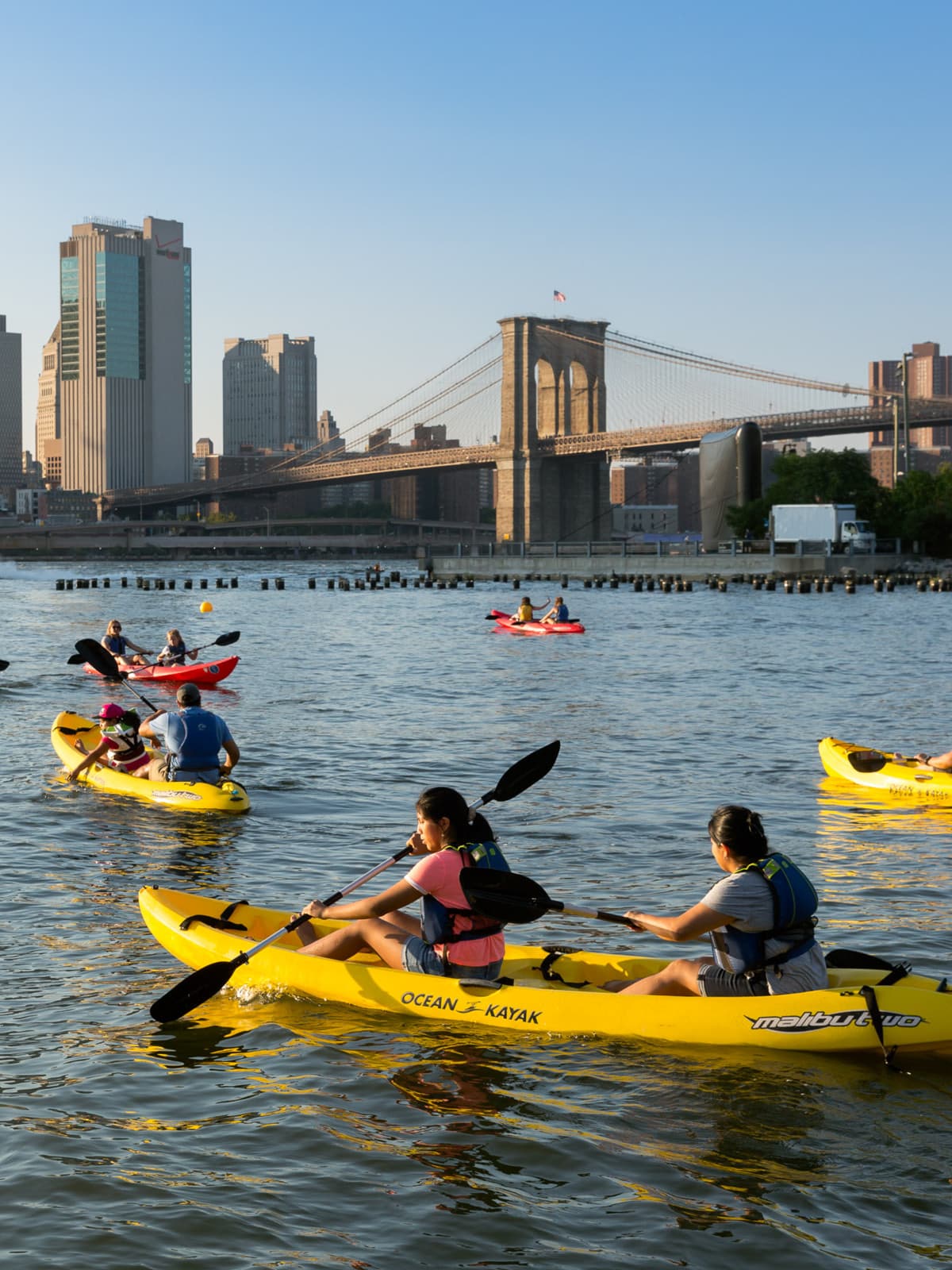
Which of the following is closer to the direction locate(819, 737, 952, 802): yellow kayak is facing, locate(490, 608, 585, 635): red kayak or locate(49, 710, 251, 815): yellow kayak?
the yellow kayak

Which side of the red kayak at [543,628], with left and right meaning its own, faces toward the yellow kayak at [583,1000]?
left

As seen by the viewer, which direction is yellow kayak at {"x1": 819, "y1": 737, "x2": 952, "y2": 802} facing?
to the viewer's left

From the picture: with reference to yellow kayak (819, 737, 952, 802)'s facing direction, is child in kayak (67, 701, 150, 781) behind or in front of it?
in front

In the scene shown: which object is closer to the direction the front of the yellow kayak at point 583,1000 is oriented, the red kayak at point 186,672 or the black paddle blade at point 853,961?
the red kayak

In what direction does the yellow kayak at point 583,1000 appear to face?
to the viewer's left

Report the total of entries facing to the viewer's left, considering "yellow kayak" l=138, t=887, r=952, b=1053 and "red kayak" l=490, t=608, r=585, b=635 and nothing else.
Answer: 2

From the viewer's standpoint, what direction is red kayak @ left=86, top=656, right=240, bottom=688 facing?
to the viewer's right

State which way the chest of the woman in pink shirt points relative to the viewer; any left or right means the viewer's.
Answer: facing to the left of the viewer

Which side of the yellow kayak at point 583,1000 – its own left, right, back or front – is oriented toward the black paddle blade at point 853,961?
back

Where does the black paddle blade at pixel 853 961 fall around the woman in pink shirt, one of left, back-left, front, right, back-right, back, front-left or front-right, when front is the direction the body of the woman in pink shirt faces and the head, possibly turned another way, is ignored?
back

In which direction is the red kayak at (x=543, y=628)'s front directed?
to the viewer's left

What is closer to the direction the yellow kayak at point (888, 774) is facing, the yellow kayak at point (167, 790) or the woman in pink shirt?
the yellow kayak

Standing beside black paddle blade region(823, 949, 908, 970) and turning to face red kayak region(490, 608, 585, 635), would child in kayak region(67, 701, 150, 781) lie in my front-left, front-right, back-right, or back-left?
front-left

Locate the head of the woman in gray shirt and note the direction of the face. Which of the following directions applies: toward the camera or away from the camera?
away from the camera

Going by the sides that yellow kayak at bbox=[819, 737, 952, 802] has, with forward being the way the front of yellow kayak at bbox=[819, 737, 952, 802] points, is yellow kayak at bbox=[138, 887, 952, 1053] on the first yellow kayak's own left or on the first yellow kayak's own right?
on the first yellow kayak's own left

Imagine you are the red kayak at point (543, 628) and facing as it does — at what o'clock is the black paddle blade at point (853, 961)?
The black paddle blade is roughly at 9 o'clock from the red kayak.
